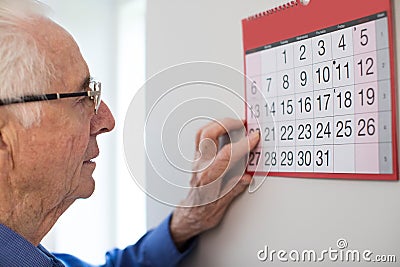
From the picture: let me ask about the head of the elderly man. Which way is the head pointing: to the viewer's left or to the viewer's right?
to the viewer's right

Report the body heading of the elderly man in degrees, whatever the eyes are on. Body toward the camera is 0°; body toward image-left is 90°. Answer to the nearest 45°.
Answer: approximately 270°
